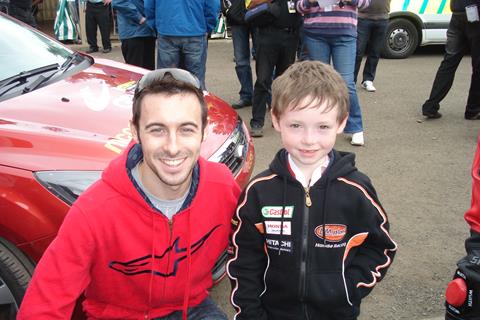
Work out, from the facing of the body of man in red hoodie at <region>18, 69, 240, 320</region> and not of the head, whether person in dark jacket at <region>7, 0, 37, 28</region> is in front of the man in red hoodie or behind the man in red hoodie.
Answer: behind

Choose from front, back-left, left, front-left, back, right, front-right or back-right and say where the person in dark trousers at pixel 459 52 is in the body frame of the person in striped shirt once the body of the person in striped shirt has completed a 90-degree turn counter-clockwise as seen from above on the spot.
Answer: front-left

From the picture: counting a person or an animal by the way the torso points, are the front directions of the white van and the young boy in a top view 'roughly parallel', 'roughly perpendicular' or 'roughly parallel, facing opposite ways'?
roughly perpendicular

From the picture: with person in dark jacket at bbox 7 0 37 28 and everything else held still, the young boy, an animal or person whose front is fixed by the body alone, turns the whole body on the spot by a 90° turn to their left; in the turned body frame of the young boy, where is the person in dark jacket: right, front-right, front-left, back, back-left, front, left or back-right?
back-left

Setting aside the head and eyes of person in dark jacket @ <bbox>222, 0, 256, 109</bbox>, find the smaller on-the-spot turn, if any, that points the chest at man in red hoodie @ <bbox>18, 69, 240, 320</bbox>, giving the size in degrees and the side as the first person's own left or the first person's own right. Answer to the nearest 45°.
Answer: approximately 45° to the first person's own left
